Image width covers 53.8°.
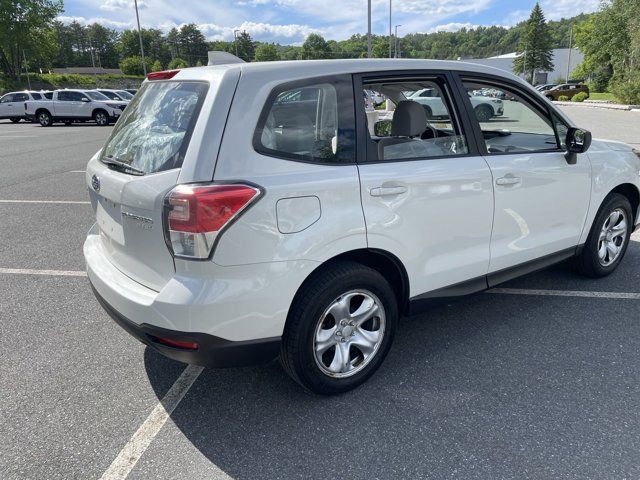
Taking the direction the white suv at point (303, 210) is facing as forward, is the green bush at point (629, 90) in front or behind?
in front

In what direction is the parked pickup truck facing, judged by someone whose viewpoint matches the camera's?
facing to the right of the viewer

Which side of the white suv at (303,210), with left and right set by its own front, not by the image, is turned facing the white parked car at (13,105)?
left

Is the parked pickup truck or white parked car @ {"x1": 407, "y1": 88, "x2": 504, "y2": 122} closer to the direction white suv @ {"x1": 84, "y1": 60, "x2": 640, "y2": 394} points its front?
the white parked car

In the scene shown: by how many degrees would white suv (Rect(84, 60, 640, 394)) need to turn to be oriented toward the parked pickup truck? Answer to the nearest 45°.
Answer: approximately 90° to its left

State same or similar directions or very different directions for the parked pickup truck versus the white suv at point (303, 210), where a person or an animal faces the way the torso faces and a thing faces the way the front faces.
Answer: same or similar directions

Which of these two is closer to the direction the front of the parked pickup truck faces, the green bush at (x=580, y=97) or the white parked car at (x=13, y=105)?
the green bush

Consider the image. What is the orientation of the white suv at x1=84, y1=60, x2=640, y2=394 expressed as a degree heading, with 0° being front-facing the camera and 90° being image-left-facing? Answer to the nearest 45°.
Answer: approximately 225°
